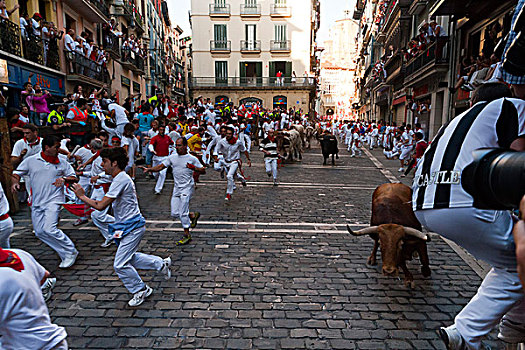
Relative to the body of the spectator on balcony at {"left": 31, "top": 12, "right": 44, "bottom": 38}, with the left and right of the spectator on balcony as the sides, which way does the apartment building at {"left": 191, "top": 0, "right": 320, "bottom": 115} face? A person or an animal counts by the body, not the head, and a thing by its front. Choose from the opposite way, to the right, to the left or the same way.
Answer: to the right

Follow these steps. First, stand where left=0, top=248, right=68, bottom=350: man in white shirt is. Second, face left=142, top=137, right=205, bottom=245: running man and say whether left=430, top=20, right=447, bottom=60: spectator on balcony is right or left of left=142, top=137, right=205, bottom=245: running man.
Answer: right

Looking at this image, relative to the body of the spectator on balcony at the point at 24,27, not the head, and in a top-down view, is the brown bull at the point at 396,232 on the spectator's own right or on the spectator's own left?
on the spectator's own right

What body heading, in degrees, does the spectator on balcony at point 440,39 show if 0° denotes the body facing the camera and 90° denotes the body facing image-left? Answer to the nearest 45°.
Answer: approximately 90°

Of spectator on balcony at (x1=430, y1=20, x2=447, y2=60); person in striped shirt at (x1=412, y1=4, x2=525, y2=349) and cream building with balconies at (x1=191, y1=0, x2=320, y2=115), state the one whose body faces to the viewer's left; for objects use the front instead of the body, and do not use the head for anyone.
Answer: the spectator on balcony

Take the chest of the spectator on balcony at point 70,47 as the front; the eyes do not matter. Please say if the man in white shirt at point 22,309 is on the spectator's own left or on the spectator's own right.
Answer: on the spectator's own right

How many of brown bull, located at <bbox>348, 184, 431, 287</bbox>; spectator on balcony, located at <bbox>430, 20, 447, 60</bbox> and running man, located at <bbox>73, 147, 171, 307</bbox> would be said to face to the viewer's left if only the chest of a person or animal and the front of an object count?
2

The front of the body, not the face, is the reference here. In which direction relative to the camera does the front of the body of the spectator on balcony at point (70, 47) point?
to the viewer's right
